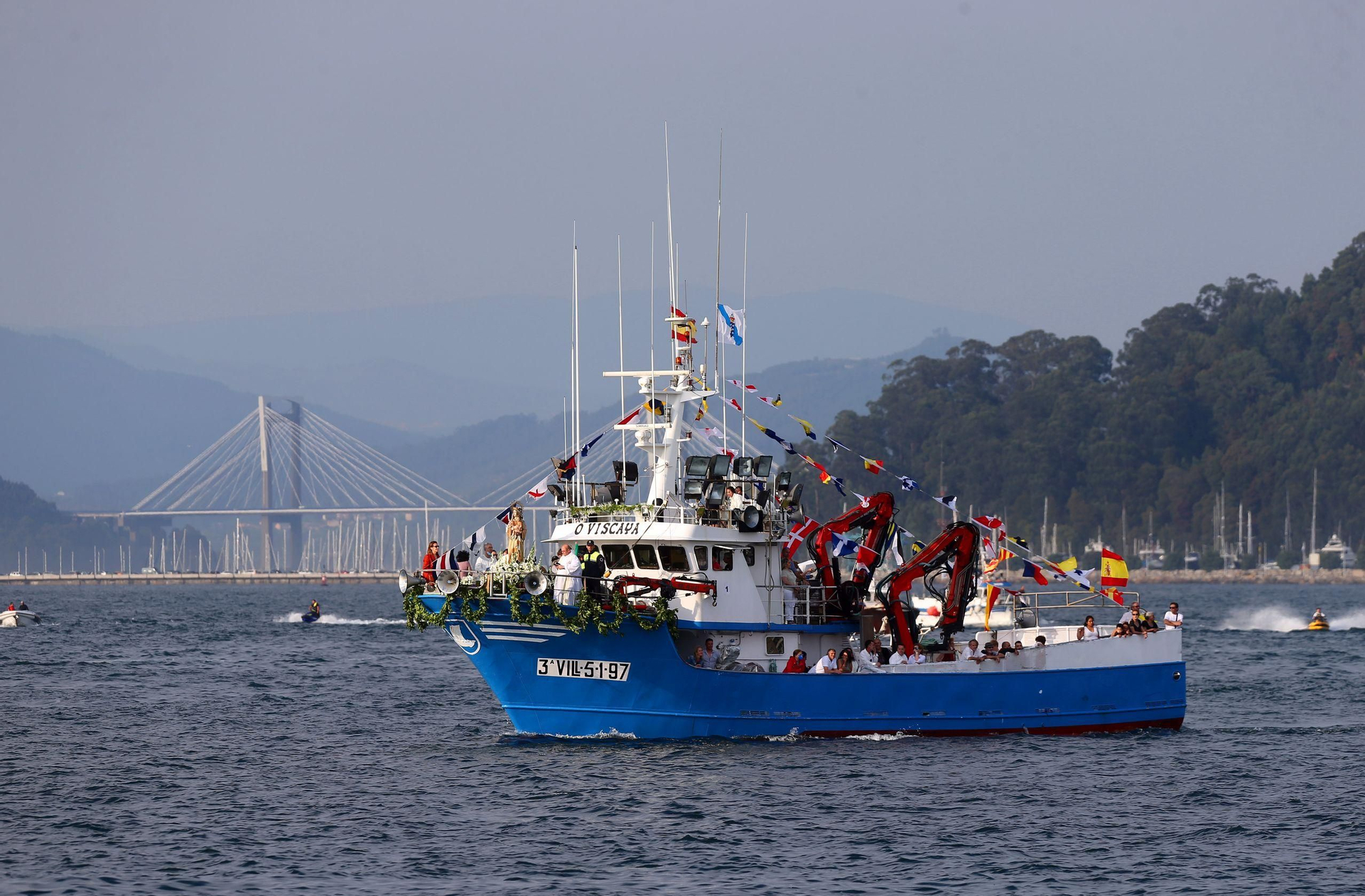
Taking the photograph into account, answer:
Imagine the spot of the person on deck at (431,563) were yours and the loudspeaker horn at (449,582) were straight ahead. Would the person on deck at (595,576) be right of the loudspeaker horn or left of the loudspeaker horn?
left

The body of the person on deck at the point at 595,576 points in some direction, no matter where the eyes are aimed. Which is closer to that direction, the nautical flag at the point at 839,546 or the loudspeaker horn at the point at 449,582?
the loudspeaker horn

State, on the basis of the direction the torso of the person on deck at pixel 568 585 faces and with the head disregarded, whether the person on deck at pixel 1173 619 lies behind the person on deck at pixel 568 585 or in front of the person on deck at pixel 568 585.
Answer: behind

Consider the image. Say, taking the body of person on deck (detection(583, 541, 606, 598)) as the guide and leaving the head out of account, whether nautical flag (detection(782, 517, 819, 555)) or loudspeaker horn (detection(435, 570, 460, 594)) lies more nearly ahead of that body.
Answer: the loudspeaker horn

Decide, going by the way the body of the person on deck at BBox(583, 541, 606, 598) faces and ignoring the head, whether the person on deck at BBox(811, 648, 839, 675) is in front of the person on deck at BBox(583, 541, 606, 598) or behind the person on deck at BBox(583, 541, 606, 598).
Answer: behind
